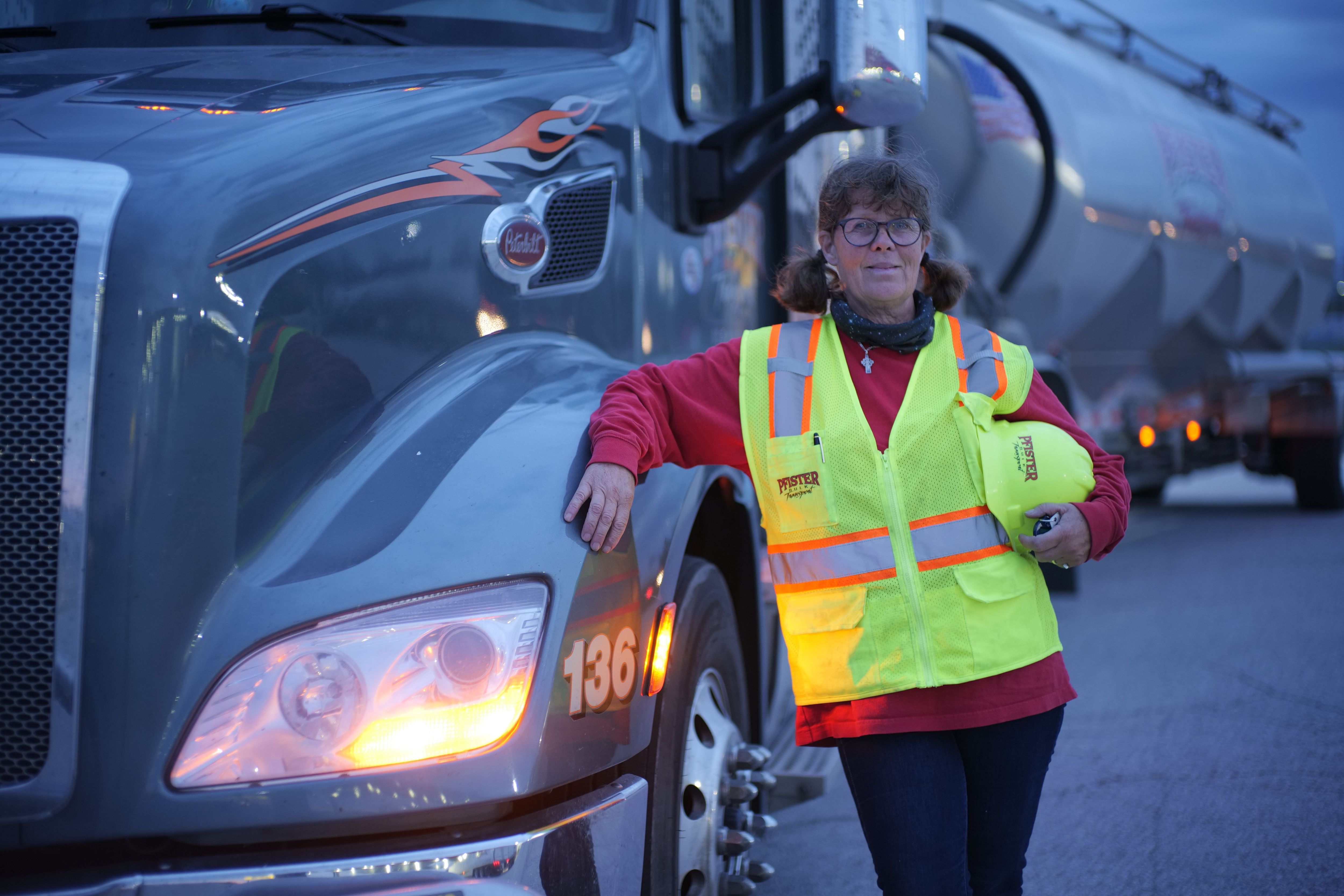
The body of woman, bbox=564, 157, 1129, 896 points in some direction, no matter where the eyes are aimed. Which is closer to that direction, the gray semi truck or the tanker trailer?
the gray semi truck

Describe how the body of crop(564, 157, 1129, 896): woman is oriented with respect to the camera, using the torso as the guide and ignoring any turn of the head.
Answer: toward the camera

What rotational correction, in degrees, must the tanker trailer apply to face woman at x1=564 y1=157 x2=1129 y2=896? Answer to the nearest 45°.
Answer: approximately 45° to its left

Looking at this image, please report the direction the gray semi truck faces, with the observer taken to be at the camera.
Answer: facing the viewer and to the left of the viewer

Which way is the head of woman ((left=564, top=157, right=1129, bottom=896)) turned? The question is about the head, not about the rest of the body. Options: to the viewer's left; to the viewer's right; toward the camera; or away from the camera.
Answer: toward the camera

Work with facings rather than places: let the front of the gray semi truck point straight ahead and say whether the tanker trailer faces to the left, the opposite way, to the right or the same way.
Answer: the same way

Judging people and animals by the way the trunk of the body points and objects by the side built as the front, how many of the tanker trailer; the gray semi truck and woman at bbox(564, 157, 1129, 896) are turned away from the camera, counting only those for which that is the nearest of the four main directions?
0

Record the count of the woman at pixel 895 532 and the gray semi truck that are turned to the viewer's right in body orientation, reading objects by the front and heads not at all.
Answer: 0
